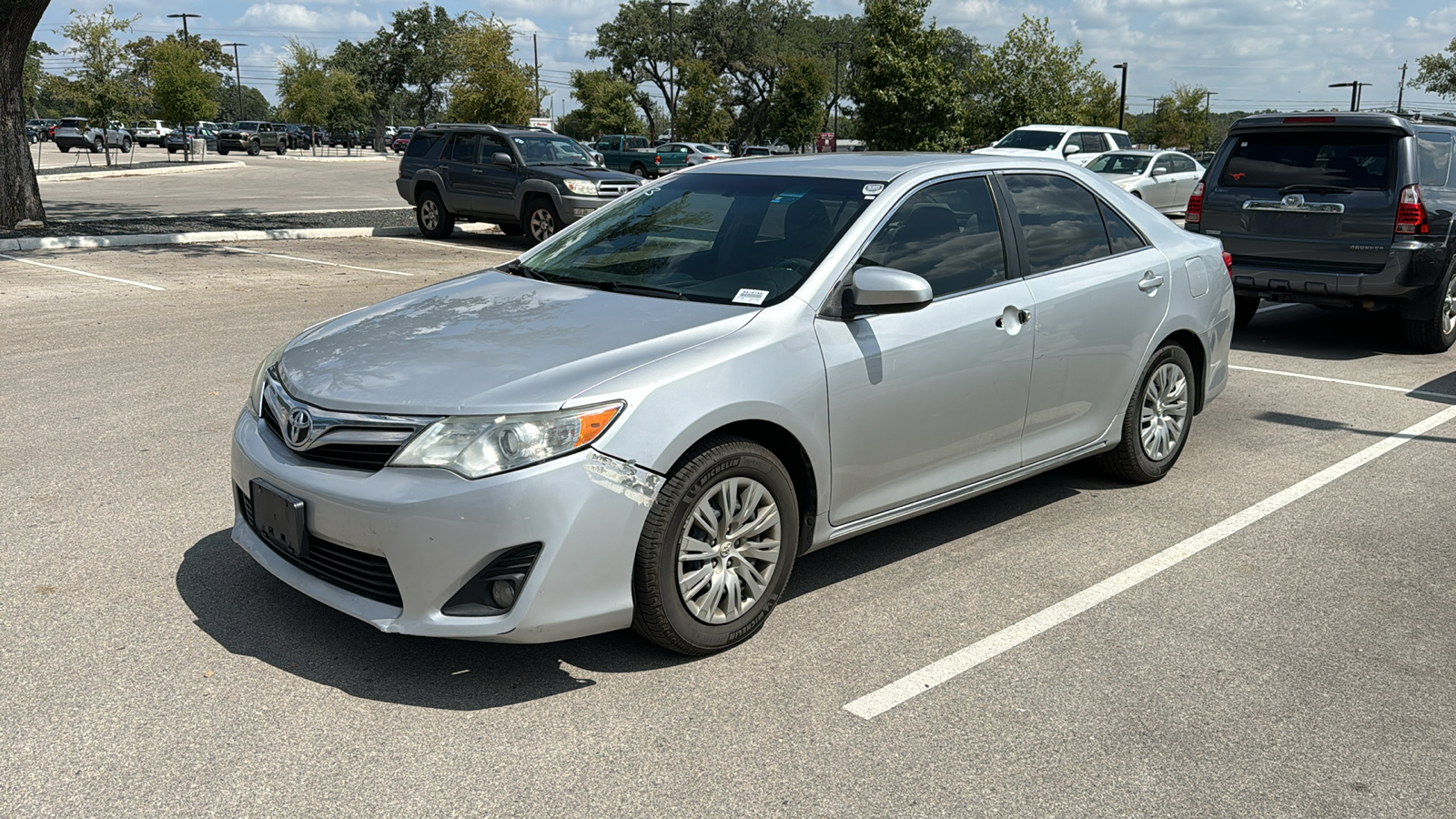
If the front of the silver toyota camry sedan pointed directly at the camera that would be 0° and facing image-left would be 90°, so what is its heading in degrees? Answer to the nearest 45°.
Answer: approximately 45°

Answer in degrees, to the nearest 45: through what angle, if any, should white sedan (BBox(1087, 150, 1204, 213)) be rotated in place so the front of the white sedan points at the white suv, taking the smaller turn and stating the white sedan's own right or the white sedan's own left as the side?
approximately 90° to the white sedan's own right

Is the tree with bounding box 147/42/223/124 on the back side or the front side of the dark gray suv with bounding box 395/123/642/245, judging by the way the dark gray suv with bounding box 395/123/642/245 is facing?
on the back side

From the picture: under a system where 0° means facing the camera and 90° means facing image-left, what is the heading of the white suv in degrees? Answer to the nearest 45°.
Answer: approximately 45°

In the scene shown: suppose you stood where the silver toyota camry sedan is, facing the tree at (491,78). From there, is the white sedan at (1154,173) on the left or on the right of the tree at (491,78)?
right

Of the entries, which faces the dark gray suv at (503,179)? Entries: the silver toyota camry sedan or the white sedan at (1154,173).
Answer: the white sedan
